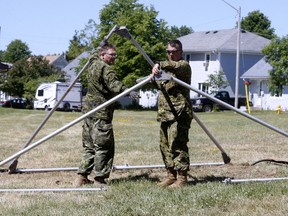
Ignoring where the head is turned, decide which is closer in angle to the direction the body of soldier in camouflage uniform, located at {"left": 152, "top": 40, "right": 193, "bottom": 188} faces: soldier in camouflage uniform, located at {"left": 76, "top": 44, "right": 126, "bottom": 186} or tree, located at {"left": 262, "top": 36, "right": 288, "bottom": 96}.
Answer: the soldier in camouflage uniform

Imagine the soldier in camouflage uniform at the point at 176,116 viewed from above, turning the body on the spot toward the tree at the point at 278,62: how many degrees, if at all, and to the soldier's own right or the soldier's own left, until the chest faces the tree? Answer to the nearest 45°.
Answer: approximately 135° to the soldier's own right

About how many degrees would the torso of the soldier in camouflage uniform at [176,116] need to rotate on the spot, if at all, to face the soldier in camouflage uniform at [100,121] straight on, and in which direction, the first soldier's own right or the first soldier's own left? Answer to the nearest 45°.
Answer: approximately 45° to the first soldier's own right

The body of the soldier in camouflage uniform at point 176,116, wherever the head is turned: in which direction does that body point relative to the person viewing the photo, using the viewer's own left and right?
facing the viewer and to the left of the viewer

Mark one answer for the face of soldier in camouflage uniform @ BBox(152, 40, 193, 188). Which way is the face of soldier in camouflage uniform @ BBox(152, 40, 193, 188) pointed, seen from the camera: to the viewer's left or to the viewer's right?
to the viewer's left
